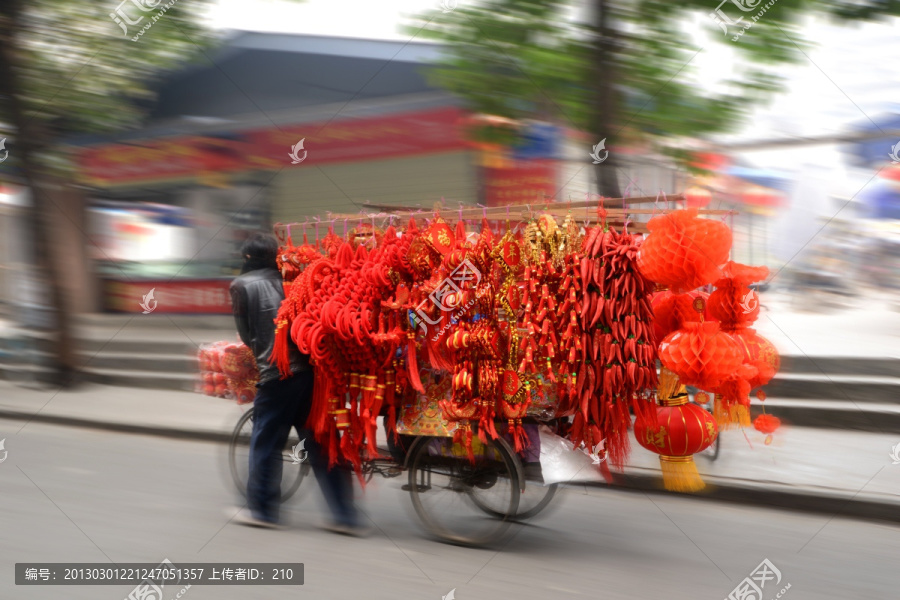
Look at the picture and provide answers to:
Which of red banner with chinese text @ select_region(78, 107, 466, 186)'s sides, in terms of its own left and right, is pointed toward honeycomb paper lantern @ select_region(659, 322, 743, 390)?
front

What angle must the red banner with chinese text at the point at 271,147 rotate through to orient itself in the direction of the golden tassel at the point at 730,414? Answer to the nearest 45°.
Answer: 0° — it already faces it

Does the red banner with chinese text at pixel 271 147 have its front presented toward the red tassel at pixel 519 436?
yes

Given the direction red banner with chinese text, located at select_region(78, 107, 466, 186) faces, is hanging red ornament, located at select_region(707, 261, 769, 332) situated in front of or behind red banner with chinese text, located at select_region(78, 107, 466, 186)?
in front

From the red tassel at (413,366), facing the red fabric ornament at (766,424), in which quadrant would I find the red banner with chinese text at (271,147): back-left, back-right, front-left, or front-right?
back-left

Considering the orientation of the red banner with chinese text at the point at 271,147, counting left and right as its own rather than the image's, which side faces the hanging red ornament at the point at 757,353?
front

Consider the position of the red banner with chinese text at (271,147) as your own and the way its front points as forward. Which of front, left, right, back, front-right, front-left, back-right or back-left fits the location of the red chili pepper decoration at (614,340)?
front

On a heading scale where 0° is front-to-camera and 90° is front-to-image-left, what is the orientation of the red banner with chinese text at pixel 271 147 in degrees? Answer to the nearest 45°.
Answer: approximately 0°

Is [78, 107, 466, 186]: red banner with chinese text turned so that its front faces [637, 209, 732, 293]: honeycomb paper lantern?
yes

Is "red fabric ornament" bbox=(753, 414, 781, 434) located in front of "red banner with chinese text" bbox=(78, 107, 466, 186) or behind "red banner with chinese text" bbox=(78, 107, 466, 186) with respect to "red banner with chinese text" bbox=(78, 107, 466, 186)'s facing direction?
in front

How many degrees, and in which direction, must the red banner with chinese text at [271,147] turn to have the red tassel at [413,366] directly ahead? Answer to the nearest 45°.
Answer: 0° — it already faces it

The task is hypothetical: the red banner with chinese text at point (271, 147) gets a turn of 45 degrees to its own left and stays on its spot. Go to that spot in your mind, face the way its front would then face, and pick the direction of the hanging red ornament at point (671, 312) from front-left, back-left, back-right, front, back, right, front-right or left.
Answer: front-right
